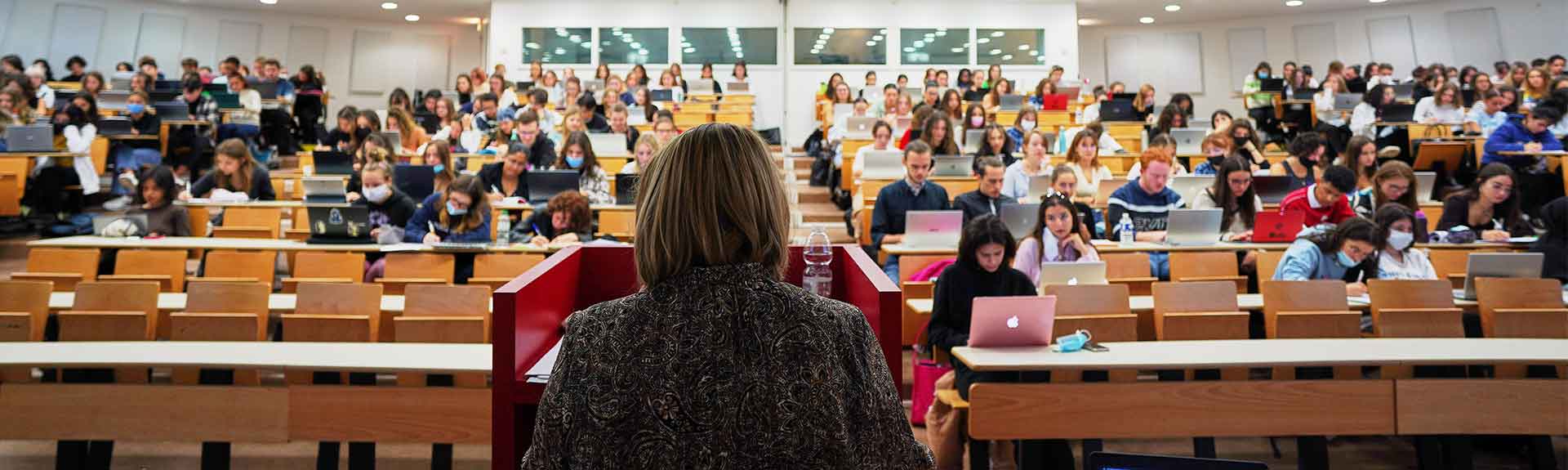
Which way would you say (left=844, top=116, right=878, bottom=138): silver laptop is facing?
away from the camera

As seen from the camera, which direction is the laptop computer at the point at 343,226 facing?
away from the camera

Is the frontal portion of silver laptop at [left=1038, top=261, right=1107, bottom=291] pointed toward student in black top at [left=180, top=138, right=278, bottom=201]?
no

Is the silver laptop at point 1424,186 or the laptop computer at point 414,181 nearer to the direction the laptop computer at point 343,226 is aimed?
the laptop computer

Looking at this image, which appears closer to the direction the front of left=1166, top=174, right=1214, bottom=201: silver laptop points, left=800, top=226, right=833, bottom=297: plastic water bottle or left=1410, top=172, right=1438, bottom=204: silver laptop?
the silver laptop

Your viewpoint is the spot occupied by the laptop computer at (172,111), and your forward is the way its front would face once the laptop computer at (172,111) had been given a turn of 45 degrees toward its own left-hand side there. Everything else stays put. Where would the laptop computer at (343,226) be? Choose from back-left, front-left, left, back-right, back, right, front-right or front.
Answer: back-left

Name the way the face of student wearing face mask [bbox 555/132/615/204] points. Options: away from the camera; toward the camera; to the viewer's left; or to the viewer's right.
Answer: toward the camera

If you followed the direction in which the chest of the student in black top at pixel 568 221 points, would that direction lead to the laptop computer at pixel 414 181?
no

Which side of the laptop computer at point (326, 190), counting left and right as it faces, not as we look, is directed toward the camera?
back

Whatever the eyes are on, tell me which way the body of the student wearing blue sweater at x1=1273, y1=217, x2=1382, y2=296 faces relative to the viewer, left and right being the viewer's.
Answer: facing the viewer and to the right of the viewer

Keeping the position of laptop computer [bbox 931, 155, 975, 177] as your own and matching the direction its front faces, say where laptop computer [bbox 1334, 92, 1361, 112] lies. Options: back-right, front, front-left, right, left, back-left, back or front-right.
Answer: front-right

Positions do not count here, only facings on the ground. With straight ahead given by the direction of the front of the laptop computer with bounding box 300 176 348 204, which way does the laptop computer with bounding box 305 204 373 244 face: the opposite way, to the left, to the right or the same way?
the same way

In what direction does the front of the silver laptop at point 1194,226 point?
away from the camera

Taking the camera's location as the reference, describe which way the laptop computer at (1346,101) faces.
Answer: facing away from the viewer

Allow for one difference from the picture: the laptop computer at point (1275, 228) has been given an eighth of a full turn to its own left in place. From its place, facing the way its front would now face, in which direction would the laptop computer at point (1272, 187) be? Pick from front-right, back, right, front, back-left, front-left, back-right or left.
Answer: front-right

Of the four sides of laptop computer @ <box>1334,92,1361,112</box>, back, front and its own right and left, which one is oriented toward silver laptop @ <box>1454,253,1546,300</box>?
back

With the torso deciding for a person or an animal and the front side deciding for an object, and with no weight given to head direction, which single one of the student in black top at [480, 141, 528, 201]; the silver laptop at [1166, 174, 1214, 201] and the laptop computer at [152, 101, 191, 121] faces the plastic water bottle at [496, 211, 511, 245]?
the student in black top

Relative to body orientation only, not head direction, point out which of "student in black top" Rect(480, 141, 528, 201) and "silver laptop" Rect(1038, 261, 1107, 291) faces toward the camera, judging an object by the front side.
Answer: the student in black top

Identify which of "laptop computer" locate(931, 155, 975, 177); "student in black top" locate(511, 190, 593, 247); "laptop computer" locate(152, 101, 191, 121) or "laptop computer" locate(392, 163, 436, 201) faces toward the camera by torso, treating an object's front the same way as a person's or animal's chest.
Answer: the student in black top

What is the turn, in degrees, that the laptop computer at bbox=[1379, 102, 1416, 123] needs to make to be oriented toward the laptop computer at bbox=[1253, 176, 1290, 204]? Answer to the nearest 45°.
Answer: approximately 180°

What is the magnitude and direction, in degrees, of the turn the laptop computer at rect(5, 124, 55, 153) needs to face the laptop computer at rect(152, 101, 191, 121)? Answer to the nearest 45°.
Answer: approximately 45° to its right

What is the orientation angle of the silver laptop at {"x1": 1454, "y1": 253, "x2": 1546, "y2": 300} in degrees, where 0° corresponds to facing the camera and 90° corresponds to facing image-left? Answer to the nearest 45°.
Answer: approximately 180°

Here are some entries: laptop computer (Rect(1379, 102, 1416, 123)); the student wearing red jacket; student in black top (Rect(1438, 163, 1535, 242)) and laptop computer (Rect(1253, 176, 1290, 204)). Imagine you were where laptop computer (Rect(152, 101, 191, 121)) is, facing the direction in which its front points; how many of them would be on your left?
0
